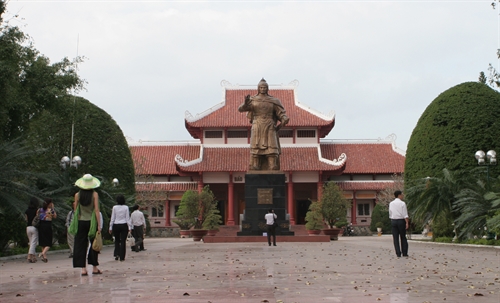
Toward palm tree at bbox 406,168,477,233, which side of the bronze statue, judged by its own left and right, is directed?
left

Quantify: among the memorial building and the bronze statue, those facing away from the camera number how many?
0

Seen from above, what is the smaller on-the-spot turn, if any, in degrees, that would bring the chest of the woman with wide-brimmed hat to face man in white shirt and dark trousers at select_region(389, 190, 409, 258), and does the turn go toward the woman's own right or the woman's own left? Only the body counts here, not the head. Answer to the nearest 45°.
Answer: approximately 90° to the woman's own right

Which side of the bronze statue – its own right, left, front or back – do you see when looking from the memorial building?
back

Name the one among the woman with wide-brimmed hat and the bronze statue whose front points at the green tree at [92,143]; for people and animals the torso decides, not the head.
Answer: the woman with wide-brimmed hat

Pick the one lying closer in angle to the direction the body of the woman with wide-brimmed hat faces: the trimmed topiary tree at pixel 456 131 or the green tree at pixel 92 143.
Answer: the green tree

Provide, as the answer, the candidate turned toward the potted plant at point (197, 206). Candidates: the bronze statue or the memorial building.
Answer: the memorial building

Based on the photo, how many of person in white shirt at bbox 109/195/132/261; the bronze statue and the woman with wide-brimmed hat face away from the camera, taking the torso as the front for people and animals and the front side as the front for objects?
2

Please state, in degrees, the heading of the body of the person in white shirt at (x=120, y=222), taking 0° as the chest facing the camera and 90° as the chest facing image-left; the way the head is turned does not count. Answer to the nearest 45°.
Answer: approximately 180°

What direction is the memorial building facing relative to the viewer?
toward the camera

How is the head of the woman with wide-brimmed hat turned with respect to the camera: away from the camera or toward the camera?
away from the camera

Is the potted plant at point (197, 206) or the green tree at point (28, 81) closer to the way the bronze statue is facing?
the green tree

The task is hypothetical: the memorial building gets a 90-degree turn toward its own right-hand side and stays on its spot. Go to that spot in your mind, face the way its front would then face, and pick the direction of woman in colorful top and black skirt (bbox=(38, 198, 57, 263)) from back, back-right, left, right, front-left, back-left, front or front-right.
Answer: left

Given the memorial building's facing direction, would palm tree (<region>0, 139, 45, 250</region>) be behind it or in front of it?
in front

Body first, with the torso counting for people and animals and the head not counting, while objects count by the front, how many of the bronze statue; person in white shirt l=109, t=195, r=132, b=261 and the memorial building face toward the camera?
2

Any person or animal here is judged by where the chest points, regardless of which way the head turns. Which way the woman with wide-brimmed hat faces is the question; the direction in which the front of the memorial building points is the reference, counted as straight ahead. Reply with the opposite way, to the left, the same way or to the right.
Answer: the opposite way

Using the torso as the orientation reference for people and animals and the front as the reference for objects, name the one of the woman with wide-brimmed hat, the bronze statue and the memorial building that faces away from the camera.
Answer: the woman with wide-brimmed hat

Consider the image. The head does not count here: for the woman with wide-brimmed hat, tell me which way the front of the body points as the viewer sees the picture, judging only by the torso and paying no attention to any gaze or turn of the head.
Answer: away from the camera
